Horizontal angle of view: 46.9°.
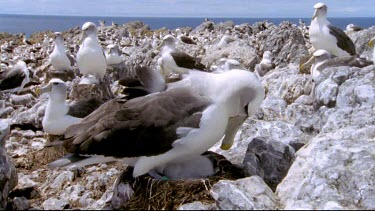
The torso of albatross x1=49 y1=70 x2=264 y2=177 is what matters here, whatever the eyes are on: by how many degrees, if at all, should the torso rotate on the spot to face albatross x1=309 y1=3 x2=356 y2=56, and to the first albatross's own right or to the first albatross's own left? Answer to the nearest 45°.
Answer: approximately 45° to the first albatross's own left

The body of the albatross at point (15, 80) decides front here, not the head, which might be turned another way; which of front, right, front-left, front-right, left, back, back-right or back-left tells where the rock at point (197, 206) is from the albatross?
right

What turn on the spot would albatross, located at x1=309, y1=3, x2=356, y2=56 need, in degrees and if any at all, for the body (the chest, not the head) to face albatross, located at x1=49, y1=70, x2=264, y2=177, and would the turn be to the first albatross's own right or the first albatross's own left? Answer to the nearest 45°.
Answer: approximately 45° to the first albatross's own left

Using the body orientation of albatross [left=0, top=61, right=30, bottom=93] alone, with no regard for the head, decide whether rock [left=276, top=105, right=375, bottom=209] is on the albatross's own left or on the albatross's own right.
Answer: on the albatross's own right

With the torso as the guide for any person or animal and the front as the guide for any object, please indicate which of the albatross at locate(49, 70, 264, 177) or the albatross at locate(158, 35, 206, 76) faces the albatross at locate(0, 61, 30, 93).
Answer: the albatross at locate(158, 35, 206, 76)

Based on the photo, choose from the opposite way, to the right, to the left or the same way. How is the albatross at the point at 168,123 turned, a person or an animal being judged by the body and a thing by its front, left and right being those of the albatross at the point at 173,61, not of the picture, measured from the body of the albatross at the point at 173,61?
the opposite way

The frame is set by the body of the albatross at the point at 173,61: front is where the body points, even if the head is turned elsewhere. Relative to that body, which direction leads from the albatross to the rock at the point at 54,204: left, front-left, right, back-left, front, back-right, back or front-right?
left

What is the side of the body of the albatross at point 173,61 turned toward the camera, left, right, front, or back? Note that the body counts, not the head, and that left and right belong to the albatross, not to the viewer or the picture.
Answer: left

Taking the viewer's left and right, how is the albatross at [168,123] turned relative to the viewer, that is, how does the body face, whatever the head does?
facing to the right of the viewer
